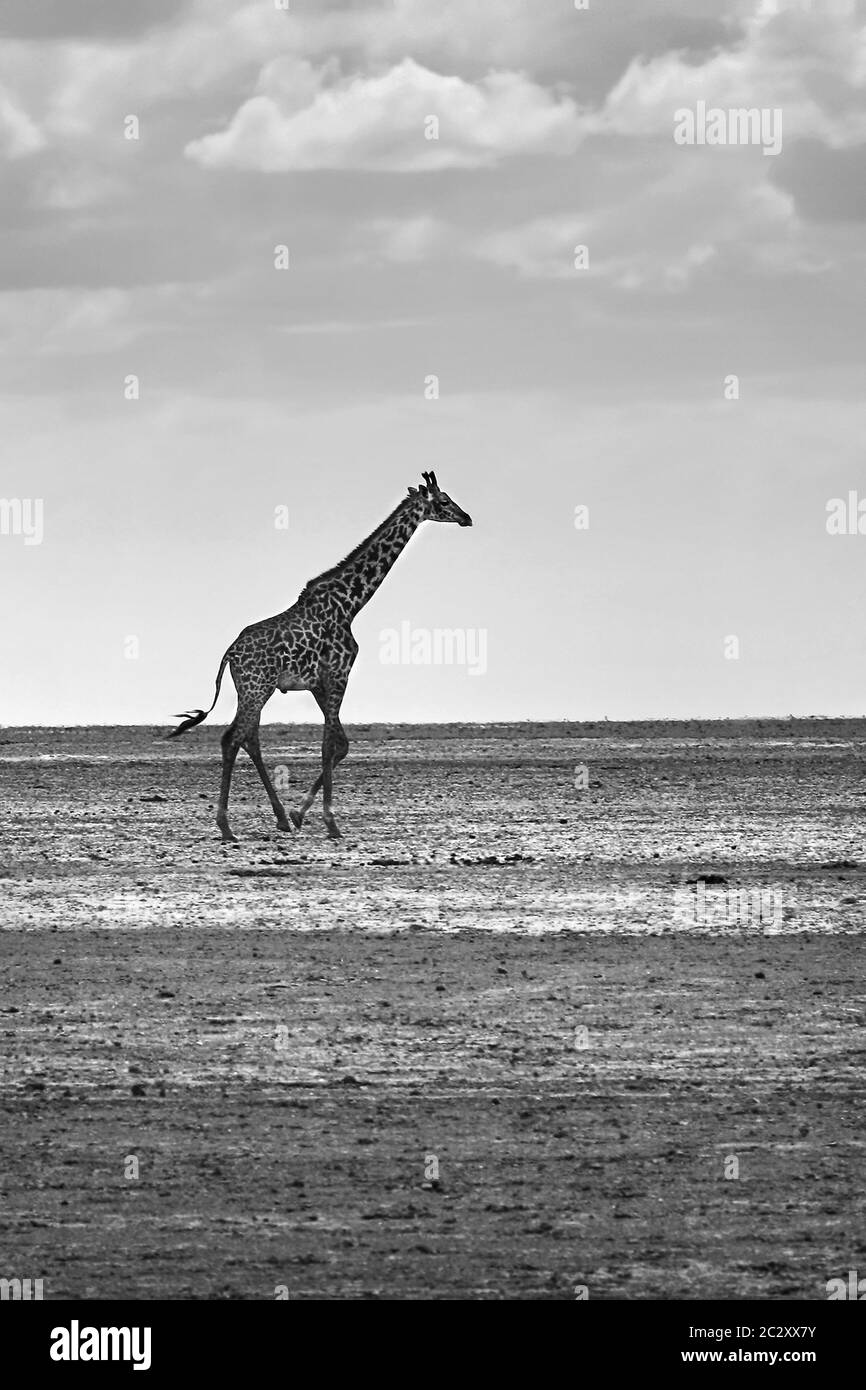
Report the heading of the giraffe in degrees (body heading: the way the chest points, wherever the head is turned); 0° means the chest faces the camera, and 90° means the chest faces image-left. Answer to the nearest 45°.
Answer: approximately 270°
